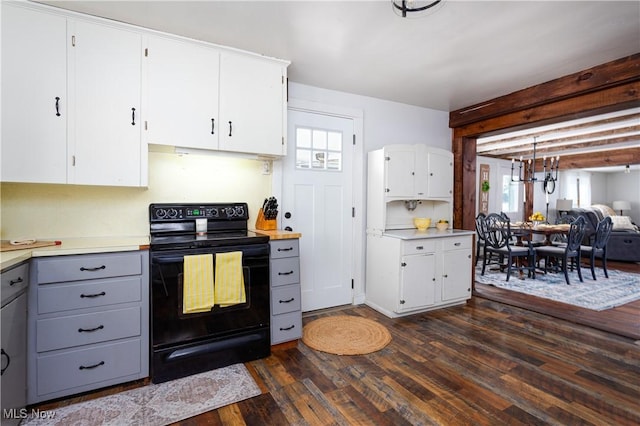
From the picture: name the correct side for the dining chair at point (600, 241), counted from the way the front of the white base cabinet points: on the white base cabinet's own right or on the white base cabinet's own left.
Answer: on the white base cabinet's own left

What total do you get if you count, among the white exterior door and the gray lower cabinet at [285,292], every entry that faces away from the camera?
0

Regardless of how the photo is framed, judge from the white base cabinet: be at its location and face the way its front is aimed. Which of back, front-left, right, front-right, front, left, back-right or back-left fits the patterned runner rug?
right

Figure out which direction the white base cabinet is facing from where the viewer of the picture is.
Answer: facing the viewer and to the right of the viewer

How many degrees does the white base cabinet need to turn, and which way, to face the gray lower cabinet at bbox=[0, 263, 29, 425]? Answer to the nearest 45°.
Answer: approximately 90° to its right

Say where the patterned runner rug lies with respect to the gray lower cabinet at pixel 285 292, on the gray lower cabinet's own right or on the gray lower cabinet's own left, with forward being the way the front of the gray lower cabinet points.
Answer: on the gray lower cabinet's own right

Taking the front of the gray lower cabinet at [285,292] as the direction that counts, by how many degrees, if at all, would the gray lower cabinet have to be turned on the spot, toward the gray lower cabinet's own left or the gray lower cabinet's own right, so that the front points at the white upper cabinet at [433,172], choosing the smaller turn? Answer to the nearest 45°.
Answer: approximately 90° to the gray lower cabinet's own left

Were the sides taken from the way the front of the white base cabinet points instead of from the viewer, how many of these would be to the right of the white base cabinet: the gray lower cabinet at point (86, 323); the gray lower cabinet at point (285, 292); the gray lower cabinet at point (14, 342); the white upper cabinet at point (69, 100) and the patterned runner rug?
5

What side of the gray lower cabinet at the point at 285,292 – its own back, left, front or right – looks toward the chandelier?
left

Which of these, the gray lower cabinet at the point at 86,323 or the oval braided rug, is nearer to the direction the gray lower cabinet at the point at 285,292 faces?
the oval braided rug

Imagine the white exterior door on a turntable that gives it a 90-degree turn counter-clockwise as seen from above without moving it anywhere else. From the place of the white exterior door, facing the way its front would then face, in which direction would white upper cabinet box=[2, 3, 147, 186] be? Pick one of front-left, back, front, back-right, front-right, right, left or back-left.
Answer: back

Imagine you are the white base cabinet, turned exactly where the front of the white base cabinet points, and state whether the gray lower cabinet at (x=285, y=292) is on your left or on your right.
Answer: on your right
